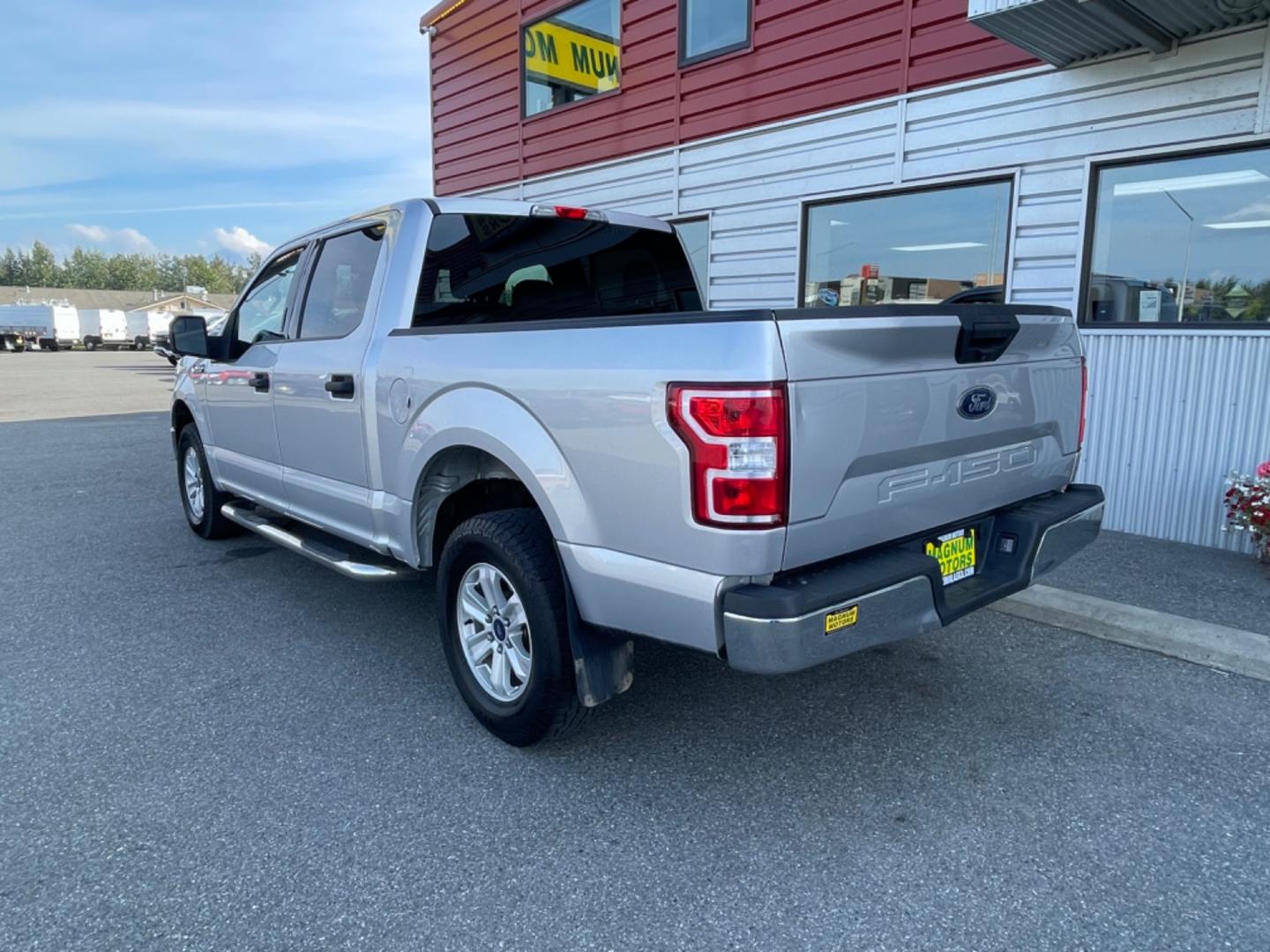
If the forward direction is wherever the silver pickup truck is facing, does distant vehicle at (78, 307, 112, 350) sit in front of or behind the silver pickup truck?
in front

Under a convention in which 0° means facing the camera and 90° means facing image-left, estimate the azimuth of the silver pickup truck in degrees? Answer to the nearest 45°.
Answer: approximately 135°
